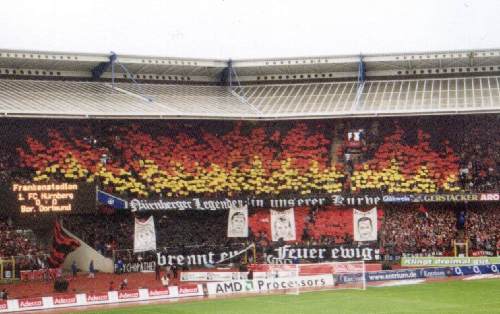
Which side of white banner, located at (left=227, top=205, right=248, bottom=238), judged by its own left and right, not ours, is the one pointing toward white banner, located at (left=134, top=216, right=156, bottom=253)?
right

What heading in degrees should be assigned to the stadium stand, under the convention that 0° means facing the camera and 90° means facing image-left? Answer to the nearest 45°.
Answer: approximately 0°

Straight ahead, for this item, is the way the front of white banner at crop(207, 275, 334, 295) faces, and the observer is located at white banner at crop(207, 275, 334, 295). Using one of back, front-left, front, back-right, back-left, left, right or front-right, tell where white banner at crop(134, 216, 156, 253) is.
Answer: back-right

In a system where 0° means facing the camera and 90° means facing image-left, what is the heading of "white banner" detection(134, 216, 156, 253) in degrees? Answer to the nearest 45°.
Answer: approximately 0°

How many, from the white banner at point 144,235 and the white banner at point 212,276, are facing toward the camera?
2

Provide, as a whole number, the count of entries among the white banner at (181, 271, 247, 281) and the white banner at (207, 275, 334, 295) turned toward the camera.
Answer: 2
